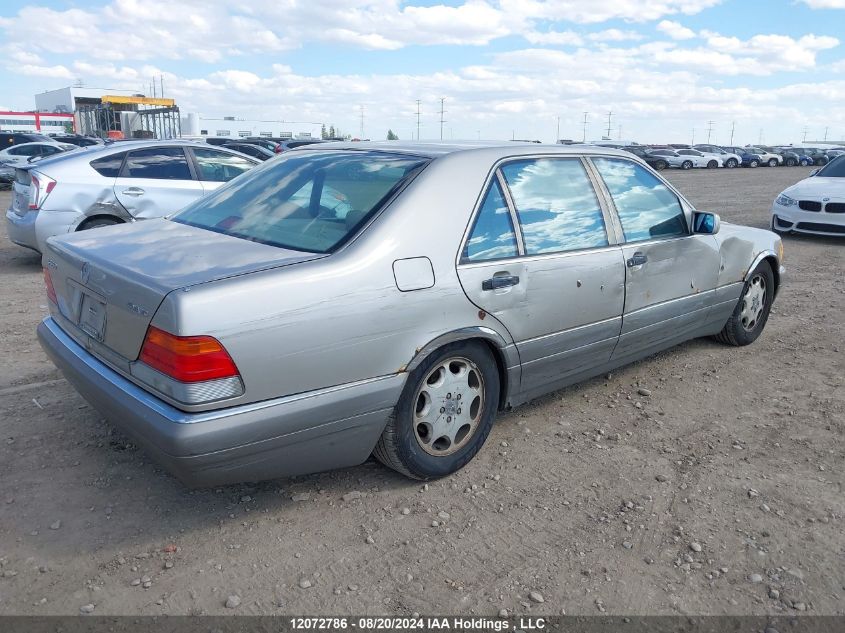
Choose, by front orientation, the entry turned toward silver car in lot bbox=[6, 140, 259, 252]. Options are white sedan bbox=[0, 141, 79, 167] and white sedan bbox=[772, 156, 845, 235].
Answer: white sedan bbox=[772, 156, 845, 235]

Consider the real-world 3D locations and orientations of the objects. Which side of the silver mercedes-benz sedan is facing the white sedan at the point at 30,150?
left

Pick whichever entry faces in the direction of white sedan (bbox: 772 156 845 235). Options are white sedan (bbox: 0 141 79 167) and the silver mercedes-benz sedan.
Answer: the silver mercedes-benz sedan

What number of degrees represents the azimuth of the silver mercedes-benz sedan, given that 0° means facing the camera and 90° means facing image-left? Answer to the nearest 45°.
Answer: approximately 225°

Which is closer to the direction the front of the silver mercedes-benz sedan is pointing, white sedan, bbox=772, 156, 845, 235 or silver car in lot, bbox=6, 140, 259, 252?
the white sedan

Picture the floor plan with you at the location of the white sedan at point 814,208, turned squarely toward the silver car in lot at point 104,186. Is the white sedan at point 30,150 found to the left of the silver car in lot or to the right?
right

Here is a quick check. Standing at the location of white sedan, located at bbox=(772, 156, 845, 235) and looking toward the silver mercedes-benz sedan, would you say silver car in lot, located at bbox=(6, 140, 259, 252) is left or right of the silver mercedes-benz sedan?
right
